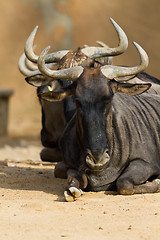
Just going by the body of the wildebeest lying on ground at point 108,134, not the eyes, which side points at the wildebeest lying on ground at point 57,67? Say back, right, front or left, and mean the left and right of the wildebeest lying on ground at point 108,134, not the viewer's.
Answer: right

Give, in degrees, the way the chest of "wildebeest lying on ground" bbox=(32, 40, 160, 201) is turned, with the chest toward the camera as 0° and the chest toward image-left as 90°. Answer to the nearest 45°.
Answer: approximately 45°
